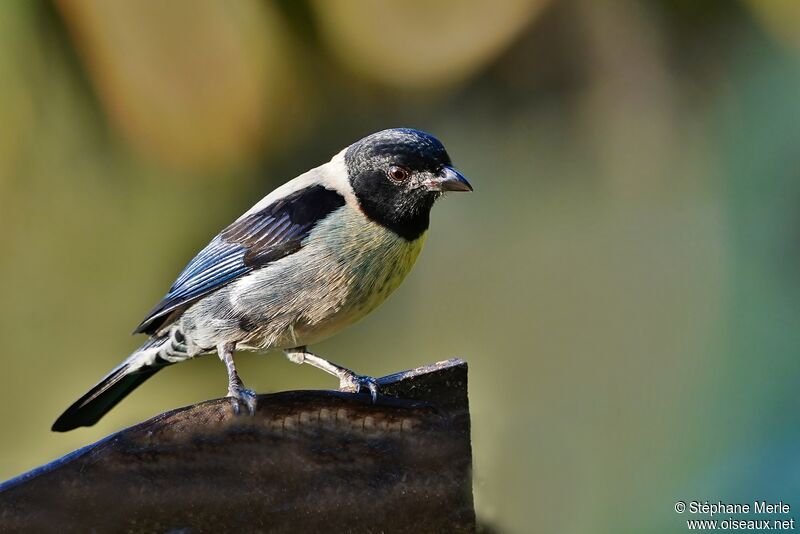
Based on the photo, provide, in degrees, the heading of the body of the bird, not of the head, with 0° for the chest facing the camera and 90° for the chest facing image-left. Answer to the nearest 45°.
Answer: approximately 270°
